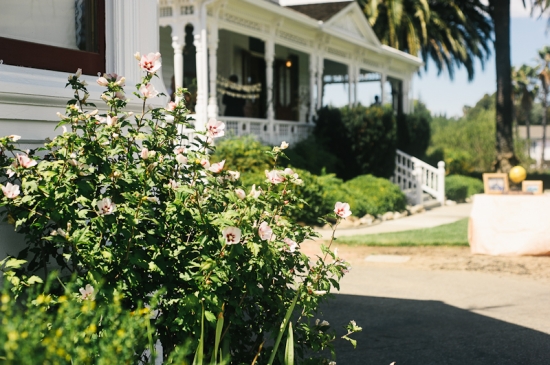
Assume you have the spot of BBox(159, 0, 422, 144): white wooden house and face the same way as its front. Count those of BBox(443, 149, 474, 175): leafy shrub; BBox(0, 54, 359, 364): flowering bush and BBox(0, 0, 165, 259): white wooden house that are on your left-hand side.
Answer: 1

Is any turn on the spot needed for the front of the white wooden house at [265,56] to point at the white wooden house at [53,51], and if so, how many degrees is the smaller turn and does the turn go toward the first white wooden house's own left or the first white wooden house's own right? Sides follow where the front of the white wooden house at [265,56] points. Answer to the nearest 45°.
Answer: approximately 45° to the first white wooden house's own right

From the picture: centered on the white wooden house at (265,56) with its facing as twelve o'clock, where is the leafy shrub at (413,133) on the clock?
The leafy shrub is roughly at 9 o'clock from the white wooden house.

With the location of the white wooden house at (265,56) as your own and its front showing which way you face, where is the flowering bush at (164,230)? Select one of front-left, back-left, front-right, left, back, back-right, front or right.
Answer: front-right
